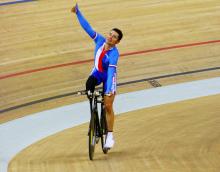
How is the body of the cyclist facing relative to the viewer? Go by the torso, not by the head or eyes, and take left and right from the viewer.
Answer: facing the viewer and to the left of the viewer
